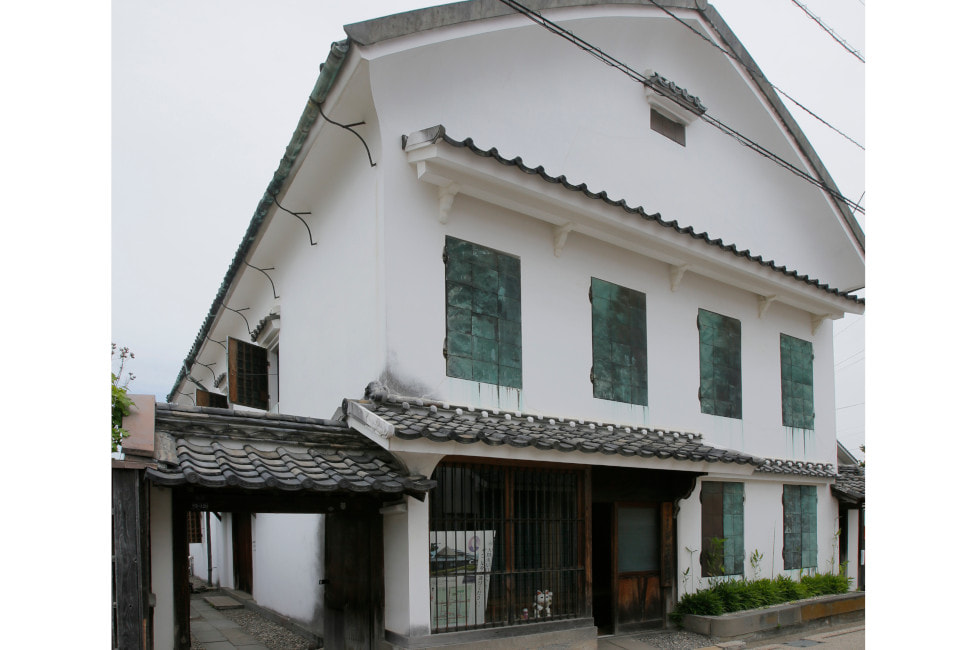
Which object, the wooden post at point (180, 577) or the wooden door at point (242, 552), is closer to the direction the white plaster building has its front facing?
the wooden post

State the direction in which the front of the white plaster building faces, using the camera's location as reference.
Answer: facing the viewer and to the right of the viewer

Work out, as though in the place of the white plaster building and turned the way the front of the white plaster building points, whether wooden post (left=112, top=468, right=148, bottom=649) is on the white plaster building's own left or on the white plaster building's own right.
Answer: on the white plaster building's own right
